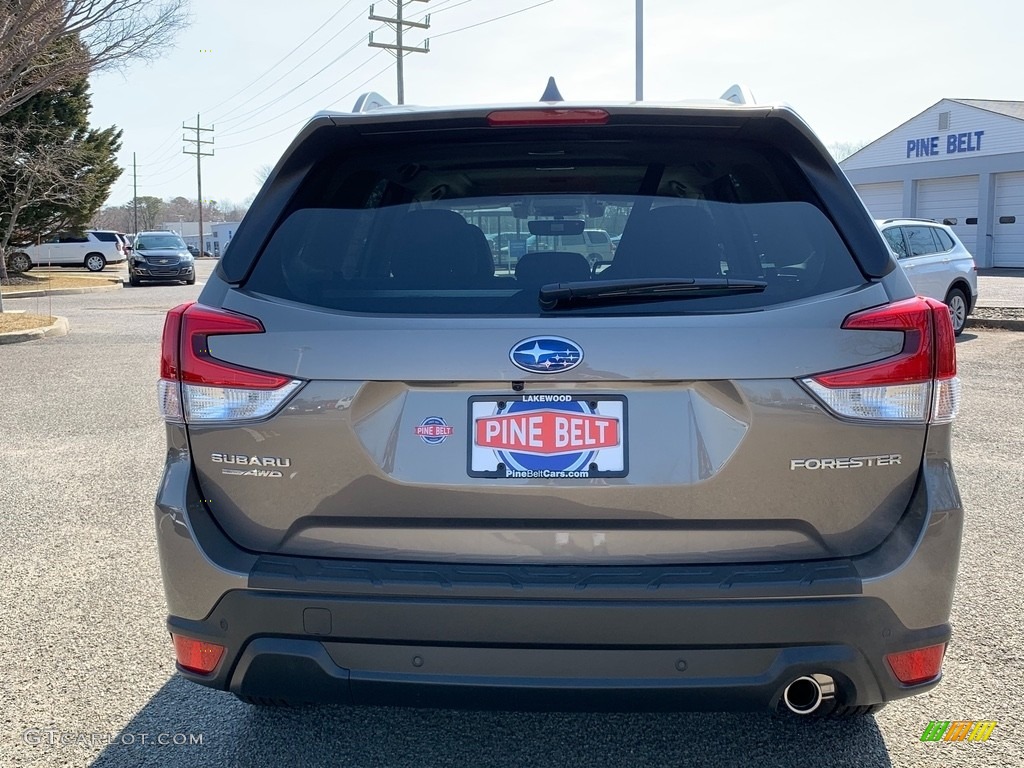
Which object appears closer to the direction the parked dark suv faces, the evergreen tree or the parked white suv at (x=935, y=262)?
the parked white suv

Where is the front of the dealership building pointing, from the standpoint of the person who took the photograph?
facing the viewer and to the left of the viewer

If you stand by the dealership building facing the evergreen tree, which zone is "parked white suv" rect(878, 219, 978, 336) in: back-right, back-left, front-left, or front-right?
front-left

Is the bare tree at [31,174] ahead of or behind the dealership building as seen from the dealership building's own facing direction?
ahead

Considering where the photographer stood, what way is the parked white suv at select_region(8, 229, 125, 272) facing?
facing to the left of the viewer

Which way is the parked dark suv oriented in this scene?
toward the camera

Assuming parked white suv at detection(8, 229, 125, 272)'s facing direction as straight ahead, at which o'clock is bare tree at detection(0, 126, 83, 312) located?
The bare tree is roughly at 9 o'clock from the parked white suv.

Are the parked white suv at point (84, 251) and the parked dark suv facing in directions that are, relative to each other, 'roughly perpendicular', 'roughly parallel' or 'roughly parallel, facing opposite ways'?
roughly perpendicular

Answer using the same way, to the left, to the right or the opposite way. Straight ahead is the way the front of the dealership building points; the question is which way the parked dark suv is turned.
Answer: to the left

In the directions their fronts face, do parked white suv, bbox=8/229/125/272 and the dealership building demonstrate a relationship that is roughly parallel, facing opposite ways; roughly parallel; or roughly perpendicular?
roughly parallel

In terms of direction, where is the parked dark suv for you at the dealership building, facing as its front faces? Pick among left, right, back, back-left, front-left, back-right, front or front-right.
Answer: front

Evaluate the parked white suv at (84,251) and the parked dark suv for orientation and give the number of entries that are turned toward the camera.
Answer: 1

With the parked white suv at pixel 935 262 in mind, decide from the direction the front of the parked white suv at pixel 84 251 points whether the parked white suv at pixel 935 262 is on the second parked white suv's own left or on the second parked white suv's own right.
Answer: on the second parked white suv's own left
